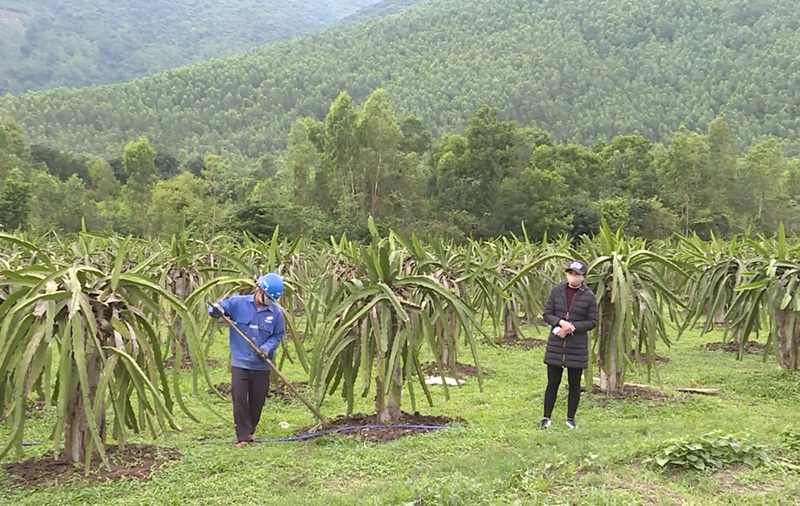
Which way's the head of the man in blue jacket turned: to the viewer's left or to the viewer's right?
to the viewer's right

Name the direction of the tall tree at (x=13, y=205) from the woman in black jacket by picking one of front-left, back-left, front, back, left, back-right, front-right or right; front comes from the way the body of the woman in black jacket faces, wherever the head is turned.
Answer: back-right

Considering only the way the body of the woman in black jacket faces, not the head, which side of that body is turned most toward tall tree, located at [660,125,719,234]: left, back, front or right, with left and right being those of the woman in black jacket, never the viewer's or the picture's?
back

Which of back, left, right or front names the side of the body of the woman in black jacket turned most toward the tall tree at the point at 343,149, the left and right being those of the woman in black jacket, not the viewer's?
back

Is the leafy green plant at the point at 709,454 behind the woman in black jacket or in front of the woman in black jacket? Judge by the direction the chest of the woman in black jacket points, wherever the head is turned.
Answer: in front

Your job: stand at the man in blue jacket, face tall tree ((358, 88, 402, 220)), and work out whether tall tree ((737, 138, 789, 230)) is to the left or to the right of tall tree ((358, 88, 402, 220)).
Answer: right

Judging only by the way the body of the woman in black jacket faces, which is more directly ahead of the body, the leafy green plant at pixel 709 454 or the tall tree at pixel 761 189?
the leafy green plant

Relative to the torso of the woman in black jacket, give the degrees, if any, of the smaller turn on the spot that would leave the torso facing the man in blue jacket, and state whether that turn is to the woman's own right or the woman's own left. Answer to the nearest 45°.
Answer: approximately 45° to the woman's own right

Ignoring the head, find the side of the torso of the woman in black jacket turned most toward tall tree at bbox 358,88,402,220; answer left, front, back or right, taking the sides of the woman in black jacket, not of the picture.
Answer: back

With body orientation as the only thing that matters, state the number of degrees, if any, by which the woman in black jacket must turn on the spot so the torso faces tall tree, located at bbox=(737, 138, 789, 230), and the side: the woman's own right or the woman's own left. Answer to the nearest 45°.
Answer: approximately 180°

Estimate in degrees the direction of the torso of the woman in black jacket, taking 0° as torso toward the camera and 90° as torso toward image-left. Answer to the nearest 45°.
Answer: approximately 0°

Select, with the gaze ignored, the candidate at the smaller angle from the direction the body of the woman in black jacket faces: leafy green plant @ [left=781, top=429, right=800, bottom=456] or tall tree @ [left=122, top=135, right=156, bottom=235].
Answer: the leafy green plant
